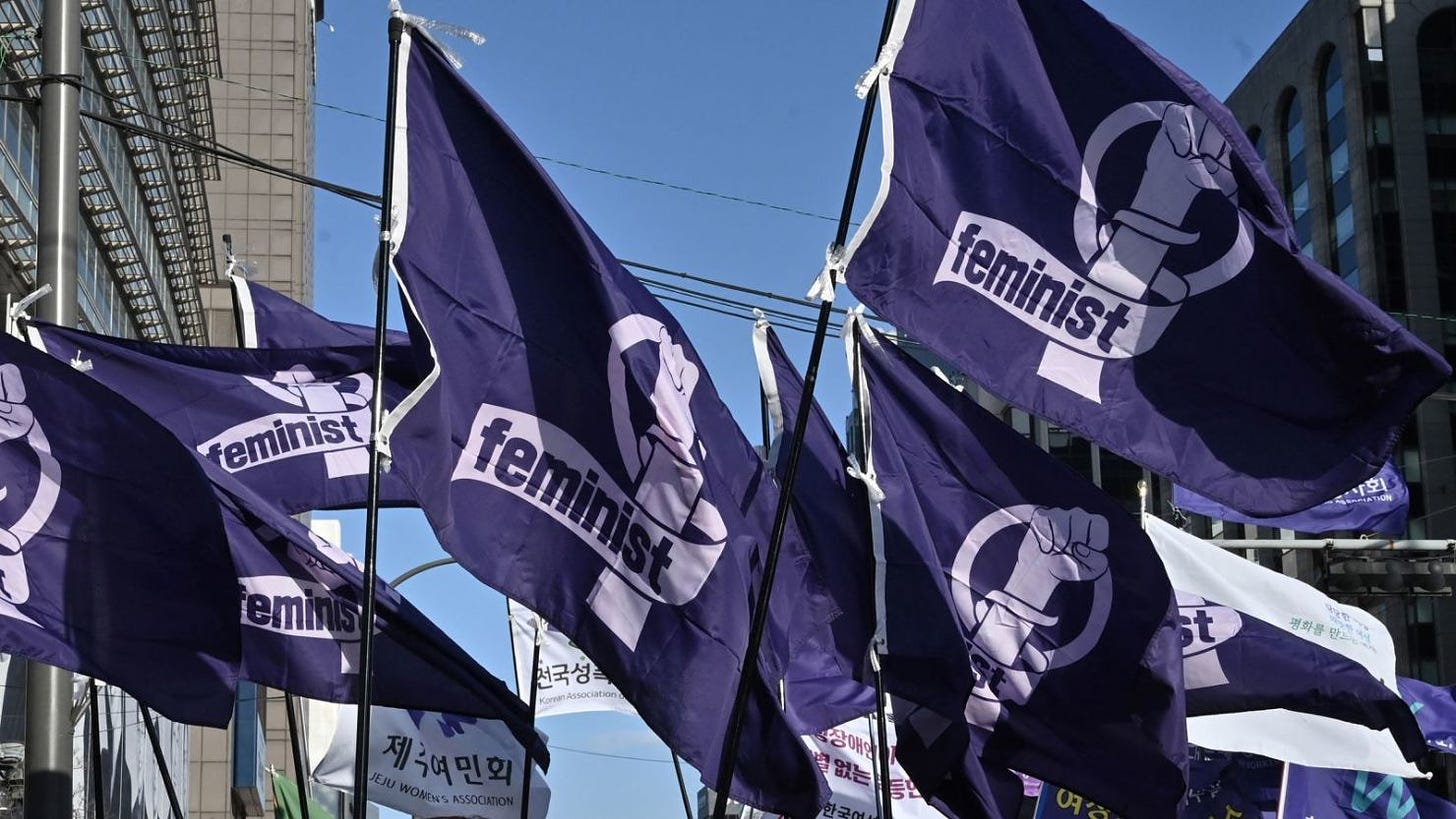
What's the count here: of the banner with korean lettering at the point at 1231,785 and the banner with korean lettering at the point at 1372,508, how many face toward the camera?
2

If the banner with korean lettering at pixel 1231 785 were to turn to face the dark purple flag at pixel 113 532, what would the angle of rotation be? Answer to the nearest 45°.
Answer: approximately 45° to its right

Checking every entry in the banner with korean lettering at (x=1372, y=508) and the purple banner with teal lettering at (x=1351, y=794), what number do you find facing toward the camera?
2

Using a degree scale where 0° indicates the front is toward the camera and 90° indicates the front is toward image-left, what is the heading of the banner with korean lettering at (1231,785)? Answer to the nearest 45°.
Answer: approximately 0°

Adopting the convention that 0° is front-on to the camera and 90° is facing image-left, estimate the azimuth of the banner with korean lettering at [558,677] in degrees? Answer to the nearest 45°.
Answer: approximately 0°

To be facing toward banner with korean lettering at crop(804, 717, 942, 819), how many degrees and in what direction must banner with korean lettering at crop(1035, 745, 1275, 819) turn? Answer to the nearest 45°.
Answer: approximately 45° to its right
